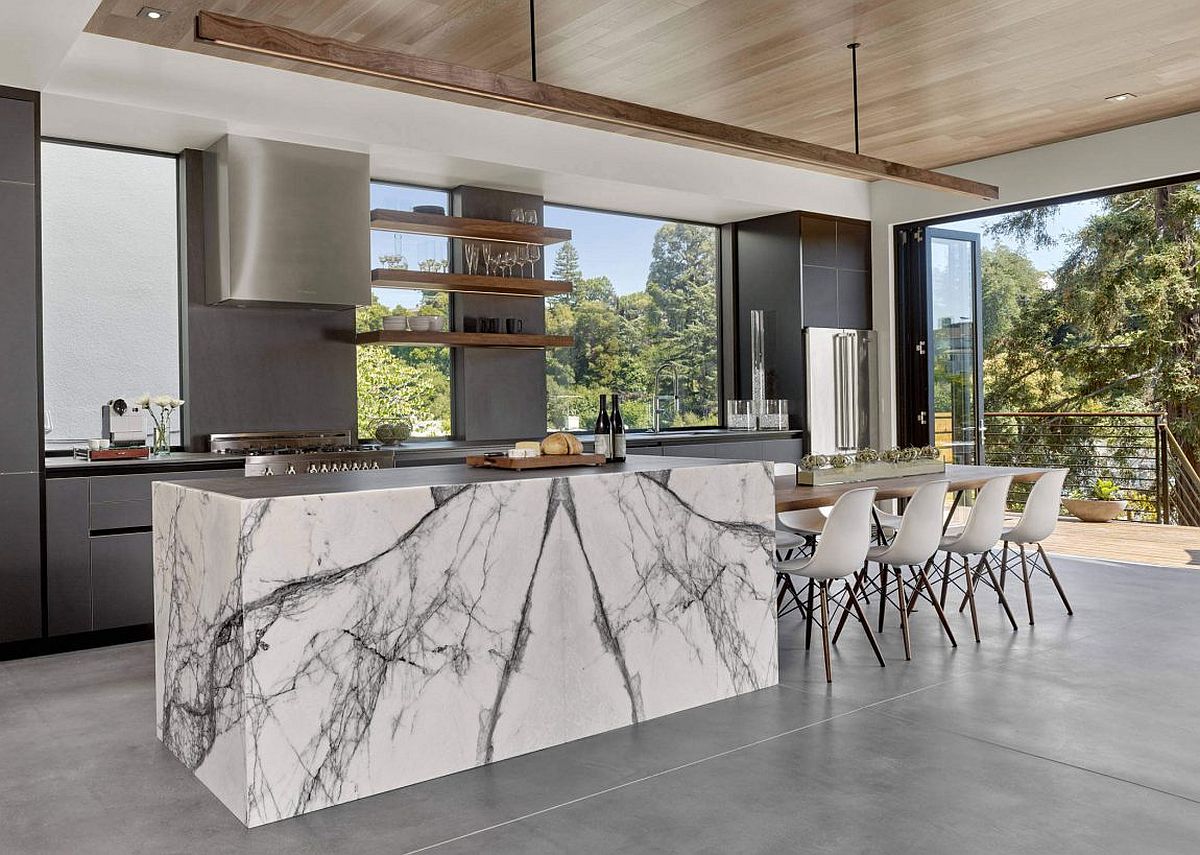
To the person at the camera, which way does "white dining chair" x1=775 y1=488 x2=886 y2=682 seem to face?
facing away from the viewer and to the left of the viewer

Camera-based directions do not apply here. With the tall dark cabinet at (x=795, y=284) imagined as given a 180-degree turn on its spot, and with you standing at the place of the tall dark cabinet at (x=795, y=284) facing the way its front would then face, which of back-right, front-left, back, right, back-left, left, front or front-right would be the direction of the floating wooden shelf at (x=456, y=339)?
left

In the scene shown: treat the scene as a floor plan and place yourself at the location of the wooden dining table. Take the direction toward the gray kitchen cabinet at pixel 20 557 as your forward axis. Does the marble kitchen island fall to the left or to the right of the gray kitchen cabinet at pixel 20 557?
left

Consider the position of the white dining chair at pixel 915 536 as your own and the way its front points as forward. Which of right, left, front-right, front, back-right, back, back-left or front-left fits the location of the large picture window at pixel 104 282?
front-left

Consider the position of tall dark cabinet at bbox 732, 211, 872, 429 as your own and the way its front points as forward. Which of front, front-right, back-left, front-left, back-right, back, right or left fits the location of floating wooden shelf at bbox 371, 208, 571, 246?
right

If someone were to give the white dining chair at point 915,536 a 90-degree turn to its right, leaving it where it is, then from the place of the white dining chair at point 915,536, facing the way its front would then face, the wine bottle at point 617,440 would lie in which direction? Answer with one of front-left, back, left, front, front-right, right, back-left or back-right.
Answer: back

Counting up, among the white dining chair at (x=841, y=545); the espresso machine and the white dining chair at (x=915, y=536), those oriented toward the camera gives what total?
1

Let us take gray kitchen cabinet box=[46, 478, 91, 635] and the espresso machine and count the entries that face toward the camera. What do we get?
2

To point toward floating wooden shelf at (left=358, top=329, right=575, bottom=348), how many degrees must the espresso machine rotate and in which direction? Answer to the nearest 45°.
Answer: approximately 90° to its left

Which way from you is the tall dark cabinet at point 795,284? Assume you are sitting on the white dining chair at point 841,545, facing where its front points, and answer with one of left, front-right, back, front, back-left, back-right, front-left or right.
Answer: front-right

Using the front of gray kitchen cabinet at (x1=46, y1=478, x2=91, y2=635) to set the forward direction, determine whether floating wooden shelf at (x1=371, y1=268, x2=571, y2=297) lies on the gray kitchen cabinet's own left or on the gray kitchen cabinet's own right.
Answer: on the gray kitchen cabinet's own left

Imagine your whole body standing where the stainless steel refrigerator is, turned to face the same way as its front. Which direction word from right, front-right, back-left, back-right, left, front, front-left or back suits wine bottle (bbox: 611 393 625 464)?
front-right

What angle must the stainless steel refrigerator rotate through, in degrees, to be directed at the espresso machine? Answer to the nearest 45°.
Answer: approximately 90° to its right

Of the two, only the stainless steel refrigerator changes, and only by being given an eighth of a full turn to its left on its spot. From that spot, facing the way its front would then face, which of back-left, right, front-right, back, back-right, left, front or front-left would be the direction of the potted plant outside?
front-left

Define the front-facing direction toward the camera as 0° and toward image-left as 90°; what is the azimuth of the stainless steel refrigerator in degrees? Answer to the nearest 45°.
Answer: approximately 315°
